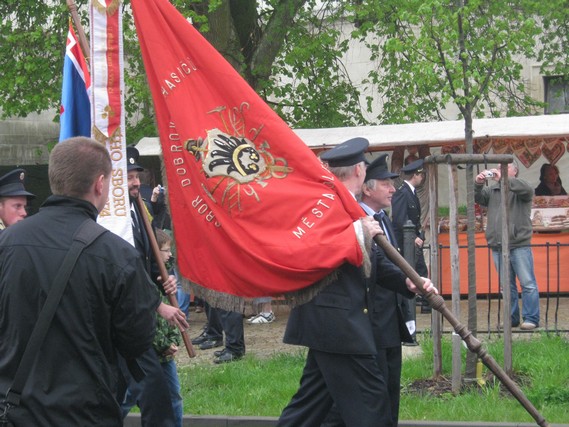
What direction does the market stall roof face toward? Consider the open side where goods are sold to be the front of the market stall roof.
toward the camera

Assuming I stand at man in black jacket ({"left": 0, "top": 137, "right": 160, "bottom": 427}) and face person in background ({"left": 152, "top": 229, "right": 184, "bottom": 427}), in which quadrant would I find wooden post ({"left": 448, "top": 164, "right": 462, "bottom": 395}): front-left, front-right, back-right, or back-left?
front-right

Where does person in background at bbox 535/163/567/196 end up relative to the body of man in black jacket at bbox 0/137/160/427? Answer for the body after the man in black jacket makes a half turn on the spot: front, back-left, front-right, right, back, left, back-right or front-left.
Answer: back

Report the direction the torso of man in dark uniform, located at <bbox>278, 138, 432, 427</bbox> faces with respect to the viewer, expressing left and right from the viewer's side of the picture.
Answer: facing to the right of the viewer

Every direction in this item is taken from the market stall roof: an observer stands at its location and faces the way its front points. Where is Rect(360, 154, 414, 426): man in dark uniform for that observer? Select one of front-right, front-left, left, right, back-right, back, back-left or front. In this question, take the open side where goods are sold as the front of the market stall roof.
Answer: front

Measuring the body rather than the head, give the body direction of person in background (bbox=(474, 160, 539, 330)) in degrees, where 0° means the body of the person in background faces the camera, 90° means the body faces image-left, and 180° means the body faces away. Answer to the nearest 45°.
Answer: approximately 45°

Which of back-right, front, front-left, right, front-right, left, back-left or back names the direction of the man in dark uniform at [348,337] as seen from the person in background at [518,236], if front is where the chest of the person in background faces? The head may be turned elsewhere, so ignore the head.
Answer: front-left

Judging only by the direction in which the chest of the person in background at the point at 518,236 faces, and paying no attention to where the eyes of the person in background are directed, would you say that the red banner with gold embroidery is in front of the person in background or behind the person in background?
in front

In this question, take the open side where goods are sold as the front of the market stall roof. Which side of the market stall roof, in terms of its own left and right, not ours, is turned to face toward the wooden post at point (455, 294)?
front

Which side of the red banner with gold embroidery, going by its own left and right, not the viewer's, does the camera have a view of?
front

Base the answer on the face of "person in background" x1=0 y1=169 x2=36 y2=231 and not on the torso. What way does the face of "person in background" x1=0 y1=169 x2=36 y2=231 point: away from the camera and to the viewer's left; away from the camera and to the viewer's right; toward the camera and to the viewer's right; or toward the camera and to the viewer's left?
toward the camera and to the viewer's right

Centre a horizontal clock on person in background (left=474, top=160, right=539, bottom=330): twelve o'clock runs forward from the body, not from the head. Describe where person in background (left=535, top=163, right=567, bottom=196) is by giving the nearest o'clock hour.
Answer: person in background (left=535, top=163, right=567, bottom=196) is roughly at 5 o'clock from person in background (left=474, top=160, right=539, bottom=330).

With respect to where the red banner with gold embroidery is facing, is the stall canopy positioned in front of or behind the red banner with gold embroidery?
behind
